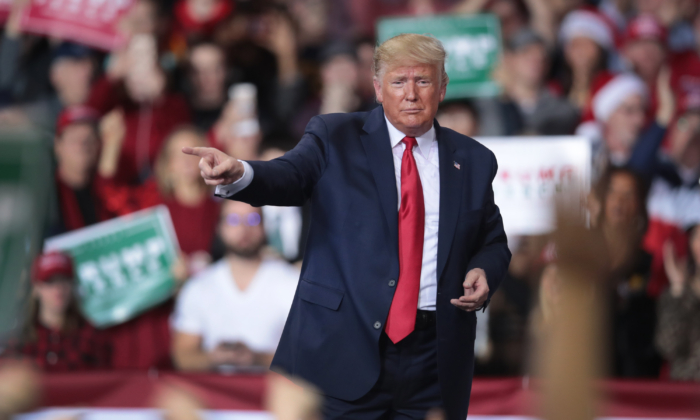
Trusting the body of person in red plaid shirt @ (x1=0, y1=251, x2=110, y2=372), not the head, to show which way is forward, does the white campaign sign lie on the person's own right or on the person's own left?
on the person's own left

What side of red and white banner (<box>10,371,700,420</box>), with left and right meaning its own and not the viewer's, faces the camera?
front

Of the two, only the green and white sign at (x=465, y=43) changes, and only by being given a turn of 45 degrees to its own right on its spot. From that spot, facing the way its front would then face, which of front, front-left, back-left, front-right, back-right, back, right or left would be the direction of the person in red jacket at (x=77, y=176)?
front-right

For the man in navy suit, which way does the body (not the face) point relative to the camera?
toward the camera

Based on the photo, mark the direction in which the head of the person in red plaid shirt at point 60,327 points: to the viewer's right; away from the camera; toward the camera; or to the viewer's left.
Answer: toward the camera

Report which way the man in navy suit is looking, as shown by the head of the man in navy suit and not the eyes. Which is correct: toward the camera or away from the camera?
toward the camera

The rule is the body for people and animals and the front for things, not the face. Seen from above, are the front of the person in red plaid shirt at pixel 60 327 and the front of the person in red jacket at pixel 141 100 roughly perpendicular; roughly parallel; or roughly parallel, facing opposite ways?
roughly parallel

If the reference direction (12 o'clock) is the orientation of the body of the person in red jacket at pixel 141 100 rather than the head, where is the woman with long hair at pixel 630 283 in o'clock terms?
The woman with long hair is roughly at 10 o'clock from the person in red jacket.

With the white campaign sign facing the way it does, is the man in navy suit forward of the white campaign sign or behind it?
forward

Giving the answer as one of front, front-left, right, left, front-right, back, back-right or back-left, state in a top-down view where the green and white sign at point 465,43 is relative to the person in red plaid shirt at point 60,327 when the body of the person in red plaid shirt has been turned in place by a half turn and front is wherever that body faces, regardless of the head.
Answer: right

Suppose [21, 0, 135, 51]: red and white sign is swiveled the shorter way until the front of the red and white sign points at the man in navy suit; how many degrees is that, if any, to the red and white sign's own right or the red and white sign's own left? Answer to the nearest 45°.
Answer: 0° — it already faces them

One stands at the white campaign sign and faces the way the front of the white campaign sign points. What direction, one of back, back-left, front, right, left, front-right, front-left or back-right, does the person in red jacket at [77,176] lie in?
right

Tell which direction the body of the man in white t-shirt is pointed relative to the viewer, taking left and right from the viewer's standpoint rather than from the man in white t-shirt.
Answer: facing the viewer

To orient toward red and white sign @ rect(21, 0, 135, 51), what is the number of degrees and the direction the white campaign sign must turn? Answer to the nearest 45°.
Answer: approximately 90° to its right
